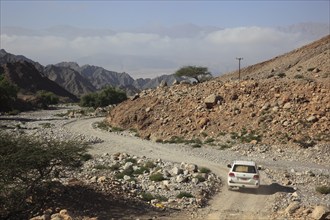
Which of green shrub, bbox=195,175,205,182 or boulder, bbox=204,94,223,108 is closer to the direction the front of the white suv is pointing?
the boulder

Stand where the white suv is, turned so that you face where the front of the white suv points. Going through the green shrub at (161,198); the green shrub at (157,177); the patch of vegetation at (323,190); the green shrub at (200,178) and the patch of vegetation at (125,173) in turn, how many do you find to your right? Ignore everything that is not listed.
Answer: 1

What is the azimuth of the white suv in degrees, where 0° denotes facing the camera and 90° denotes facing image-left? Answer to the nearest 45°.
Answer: approximately 180°

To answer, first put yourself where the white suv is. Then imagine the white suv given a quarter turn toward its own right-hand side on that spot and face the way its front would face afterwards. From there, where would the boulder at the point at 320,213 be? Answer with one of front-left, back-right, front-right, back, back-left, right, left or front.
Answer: front-right

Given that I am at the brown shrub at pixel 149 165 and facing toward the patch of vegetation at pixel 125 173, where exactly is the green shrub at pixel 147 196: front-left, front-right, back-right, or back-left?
front-left

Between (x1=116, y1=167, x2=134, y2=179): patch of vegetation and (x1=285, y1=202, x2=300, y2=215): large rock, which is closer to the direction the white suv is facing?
the patch of vegetation

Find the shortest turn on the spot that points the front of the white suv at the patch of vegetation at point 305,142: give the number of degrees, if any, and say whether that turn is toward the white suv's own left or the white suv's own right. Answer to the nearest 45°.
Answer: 0° — it already faces it

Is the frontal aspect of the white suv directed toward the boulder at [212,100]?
yes

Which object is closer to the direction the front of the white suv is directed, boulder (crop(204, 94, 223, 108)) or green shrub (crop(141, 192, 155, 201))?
the boulder

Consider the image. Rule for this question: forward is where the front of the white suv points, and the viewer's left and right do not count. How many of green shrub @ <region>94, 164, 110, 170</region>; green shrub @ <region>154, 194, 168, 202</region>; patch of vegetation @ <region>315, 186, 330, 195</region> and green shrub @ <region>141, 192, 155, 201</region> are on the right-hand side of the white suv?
1

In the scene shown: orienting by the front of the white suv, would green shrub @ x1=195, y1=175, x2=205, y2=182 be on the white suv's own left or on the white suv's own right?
on the white suv's own left

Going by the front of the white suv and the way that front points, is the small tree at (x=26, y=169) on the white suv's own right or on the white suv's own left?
on the white suv's own left

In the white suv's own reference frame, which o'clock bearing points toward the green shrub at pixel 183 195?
The green shrub is roughly at 8 o'clock from the white suv.

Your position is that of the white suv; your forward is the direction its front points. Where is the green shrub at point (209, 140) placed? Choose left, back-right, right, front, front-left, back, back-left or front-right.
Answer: front

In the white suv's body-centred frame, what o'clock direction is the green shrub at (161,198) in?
The green shrub is roughly at 8 o'clock from the white suv.

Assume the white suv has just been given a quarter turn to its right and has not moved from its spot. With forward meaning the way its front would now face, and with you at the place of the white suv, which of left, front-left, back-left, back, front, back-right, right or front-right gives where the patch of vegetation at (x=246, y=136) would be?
left

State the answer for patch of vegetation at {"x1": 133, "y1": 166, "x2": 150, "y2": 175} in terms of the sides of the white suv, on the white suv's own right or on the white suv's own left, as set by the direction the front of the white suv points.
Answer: on the white suv's own left

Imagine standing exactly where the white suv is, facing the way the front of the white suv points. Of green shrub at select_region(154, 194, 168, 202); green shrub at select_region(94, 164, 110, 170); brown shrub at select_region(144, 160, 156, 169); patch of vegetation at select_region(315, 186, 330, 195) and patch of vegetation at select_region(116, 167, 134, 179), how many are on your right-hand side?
1

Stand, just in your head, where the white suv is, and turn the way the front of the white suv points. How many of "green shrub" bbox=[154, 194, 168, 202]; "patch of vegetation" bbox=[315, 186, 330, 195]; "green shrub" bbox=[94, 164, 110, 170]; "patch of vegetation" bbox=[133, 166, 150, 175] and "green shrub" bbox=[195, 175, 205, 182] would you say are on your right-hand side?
1
